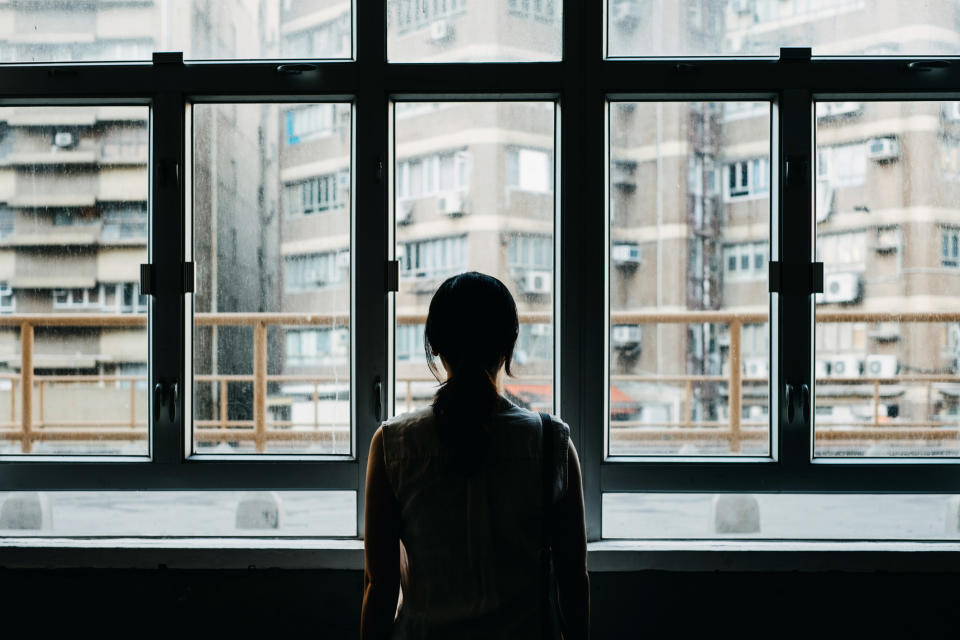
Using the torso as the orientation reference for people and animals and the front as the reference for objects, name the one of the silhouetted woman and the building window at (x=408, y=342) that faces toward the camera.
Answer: the building window

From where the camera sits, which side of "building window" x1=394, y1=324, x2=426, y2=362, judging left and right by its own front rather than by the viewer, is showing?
front

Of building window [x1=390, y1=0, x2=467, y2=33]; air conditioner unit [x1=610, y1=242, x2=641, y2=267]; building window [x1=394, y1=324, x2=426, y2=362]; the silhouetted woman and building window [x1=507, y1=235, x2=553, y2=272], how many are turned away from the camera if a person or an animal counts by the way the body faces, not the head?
1

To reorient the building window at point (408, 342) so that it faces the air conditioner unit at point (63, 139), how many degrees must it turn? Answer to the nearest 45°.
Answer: approximately 90° to its right

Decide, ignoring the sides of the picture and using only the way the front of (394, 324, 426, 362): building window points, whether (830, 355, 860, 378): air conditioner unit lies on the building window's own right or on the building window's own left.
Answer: on the building window's own left

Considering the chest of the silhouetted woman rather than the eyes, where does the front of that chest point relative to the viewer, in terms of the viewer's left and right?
facing away from the viewer

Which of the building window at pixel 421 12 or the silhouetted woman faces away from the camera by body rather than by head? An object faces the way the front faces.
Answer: the silhouetted woman

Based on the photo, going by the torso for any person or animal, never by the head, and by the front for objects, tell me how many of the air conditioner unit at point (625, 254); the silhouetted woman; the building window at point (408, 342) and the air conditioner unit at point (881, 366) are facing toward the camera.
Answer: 3

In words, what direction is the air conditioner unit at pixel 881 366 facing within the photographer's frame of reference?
facing the viewer

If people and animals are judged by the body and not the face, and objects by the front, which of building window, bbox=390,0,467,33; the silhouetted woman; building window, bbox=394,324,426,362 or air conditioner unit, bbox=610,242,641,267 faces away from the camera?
the silhouetted woman

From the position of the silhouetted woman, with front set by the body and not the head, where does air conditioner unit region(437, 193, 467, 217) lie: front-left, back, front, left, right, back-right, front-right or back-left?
front

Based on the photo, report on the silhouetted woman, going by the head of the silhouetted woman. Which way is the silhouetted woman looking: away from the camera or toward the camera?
away from the camera

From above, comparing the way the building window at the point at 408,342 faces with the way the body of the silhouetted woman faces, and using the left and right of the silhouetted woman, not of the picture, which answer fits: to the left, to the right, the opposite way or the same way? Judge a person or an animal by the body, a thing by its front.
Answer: the opposite way

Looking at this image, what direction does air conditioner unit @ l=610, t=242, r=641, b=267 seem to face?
toward the camera

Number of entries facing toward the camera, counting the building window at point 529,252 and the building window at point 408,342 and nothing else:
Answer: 2

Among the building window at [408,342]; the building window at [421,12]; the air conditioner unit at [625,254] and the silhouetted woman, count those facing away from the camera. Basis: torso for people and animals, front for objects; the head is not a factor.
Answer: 1
